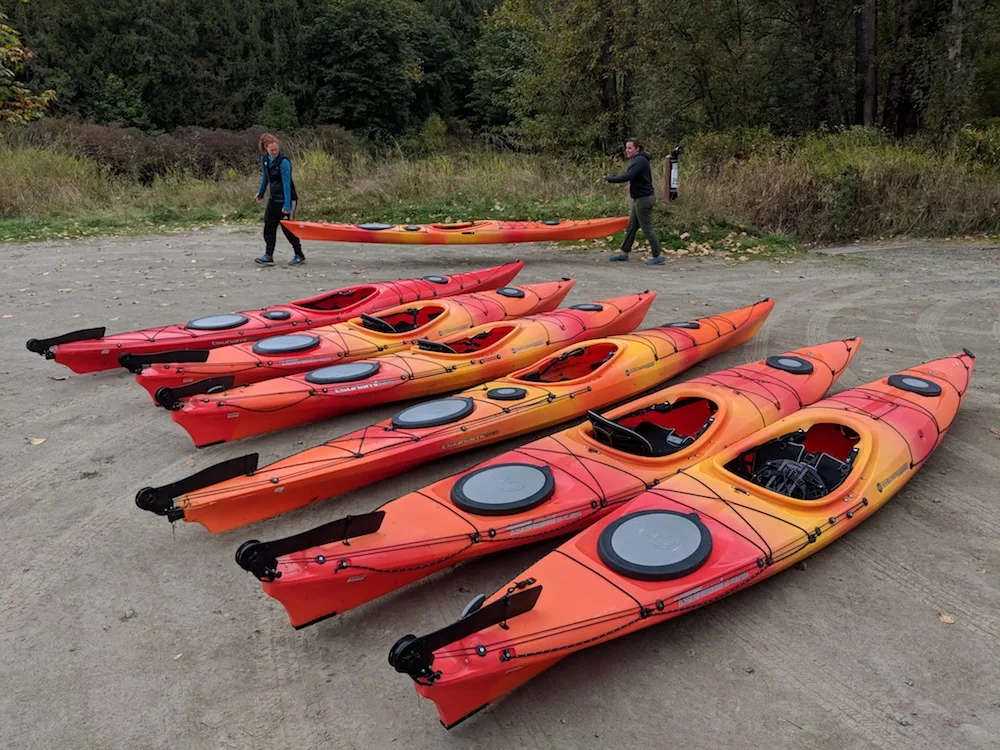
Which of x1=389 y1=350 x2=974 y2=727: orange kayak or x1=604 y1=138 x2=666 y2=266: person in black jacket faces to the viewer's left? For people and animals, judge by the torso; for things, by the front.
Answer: the person in black jacket

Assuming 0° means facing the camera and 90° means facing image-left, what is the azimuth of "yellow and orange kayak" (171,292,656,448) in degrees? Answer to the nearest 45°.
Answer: approximately 225°

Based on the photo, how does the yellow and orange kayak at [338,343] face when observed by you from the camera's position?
facing away from the viewer and to the right of the viewer

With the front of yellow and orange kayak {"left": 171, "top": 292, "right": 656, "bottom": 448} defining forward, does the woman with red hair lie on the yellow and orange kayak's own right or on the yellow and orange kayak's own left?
on the yellow and orange kayak's own left

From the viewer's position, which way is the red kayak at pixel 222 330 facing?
facing away from the viewer and to the right of the viewer

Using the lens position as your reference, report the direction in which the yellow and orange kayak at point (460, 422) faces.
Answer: facing away from the viewer and to the right of the viewer

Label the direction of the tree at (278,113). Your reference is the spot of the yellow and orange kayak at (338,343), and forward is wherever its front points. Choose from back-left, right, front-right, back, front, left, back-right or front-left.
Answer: front-left

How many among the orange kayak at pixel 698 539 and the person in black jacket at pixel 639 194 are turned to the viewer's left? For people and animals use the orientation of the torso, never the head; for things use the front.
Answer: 1

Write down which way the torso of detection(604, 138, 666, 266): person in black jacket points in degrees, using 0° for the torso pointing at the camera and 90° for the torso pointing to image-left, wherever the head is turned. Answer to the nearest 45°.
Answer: approximately 90°

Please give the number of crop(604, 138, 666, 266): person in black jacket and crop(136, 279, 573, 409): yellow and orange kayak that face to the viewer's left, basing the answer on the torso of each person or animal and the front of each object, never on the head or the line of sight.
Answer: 1

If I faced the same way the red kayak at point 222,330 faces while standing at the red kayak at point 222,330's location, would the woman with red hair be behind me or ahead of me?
ahead

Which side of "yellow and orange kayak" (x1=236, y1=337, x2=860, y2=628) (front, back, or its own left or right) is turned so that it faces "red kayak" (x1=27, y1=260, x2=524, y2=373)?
left

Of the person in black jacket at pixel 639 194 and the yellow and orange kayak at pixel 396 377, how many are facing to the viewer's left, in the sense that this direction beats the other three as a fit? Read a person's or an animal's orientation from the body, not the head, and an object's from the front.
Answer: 1

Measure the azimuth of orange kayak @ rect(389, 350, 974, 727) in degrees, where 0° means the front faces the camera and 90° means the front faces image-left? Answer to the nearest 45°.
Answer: approximately 225°
